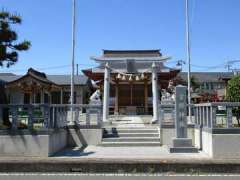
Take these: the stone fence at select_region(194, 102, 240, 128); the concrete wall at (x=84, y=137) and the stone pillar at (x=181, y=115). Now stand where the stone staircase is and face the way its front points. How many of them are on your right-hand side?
1

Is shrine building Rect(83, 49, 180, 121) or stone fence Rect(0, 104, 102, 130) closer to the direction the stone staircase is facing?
the stone fence

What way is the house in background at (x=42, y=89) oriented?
toward the camera

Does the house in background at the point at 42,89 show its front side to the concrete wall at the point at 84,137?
yes

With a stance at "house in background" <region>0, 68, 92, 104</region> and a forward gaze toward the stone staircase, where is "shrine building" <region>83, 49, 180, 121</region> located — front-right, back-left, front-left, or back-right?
front-left

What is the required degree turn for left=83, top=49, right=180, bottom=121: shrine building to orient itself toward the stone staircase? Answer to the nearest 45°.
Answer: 0° — it already faces it

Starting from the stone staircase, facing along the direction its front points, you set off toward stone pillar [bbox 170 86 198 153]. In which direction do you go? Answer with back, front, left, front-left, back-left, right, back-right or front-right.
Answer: front-left

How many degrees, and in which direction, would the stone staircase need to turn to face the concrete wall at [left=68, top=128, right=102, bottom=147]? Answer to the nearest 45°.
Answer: approximately 90° to its right

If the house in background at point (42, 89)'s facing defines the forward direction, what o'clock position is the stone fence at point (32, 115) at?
The stone fence is roughly at 12 o'clock from the house in background.

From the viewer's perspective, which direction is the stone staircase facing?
toward the camera

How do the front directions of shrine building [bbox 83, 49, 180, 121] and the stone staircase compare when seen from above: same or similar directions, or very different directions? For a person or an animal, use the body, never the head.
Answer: same or similar directions

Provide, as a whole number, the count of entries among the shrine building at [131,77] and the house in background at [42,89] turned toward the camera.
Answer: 2

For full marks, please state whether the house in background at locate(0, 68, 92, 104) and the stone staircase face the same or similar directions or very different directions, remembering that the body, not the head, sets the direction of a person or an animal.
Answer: same or similar directions

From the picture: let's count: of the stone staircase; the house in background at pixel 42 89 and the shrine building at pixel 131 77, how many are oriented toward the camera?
3

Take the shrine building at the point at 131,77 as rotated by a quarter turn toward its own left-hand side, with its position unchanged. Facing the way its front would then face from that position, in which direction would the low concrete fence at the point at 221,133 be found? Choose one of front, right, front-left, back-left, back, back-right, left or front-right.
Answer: right

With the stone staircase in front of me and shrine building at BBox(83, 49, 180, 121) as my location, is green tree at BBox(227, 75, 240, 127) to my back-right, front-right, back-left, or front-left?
front-left

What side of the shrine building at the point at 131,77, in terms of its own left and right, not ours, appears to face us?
front

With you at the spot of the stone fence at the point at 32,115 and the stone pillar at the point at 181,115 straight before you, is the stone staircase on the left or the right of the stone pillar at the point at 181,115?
left
